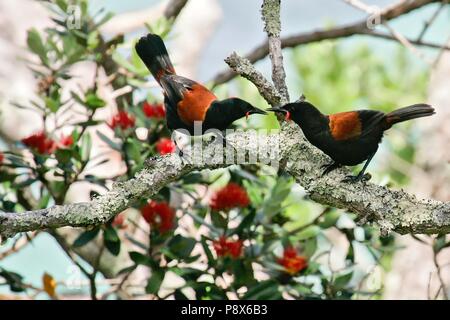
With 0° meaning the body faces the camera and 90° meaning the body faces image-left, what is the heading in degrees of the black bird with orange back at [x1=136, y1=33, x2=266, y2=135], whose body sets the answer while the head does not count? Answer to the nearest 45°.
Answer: approximately 270°

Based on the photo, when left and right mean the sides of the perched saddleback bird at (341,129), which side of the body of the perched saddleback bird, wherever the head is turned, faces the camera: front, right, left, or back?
left

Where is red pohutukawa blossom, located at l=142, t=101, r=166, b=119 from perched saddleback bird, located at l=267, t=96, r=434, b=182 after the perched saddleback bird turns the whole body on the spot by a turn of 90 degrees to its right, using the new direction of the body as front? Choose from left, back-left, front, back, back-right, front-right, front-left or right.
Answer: front-left

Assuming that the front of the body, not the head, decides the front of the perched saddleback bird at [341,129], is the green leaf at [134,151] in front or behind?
in front

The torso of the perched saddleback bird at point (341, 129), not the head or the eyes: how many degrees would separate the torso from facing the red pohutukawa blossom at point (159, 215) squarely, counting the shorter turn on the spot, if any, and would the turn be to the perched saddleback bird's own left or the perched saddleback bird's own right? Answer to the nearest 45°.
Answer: approximately 45° to the perched saddleback bird's own right

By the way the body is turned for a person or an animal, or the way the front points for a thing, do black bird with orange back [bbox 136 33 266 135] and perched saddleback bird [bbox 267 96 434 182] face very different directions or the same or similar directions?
very different directions

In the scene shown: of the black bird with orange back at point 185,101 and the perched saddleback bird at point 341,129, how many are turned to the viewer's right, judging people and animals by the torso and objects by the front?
1

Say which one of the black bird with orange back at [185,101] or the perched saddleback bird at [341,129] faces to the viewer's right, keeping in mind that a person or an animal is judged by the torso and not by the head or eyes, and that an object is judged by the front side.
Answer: the black bird with orange back

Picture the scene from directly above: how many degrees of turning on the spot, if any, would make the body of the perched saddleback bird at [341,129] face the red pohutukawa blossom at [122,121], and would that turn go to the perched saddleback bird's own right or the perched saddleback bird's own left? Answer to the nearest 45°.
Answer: approximately 45° to the perched saddleback bird's own right
